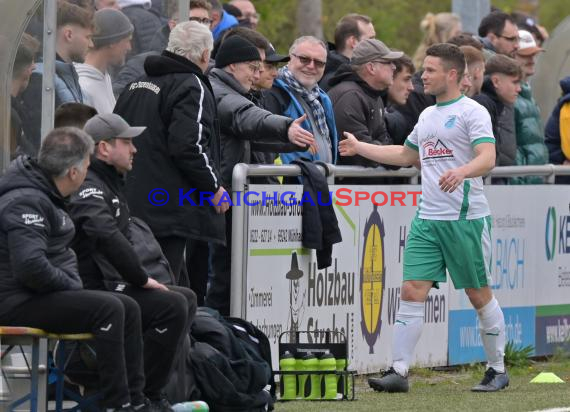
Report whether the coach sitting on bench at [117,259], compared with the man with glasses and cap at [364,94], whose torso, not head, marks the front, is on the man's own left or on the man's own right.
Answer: on the man's own right

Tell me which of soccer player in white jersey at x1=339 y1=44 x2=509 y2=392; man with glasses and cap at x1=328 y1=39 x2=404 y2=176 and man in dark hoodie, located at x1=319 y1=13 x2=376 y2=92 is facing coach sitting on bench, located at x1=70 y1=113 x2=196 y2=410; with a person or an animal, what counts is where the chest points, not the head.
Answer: the soccer player in white jersey

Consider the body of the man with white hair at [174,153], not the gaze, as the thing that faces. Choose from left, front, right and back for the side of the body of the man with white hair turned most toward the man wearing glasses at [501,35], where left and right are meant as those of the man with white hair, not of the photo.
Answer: front

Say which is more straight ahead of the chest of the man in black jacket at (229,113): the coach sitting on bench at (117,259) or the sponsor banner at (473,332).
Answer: the sponsor banner

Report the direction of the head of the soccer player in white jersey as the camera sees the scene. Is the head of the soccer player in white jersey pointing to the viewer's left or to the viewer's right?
to the viewer's left

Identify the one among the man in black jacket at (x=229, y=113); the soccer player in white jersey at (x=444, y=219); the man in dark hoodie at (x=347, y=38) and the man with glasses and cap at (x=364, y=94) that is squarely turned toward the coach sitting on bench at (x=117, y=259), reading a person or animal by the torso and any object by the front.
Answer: the soccer player in white jersey

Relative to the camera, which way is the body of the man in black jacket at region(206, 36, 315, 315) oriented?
to the viewer's right

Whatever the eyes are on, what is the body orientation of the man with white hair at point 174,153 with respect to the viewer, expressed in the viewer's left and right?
facing away from the viewer and to the right of the viewer

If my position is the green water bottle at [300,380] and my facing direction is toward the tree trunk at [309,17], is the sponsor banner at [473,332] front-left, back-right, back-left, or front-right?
front-right

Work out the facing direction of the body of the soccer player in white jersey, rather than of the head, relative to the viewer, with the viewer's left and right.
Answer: facing the viewer and to the left of the viewer

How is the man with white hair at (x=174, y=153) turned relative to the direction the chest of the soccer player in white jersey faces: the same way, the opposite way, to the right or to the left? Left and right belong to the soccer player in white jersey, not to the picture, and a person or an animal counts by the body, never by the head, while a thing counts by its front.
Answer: the opposite way

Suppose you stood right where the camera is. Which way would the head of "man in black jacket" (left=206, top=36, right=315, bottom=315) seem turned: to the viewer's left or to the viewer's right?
to the viewer's right
